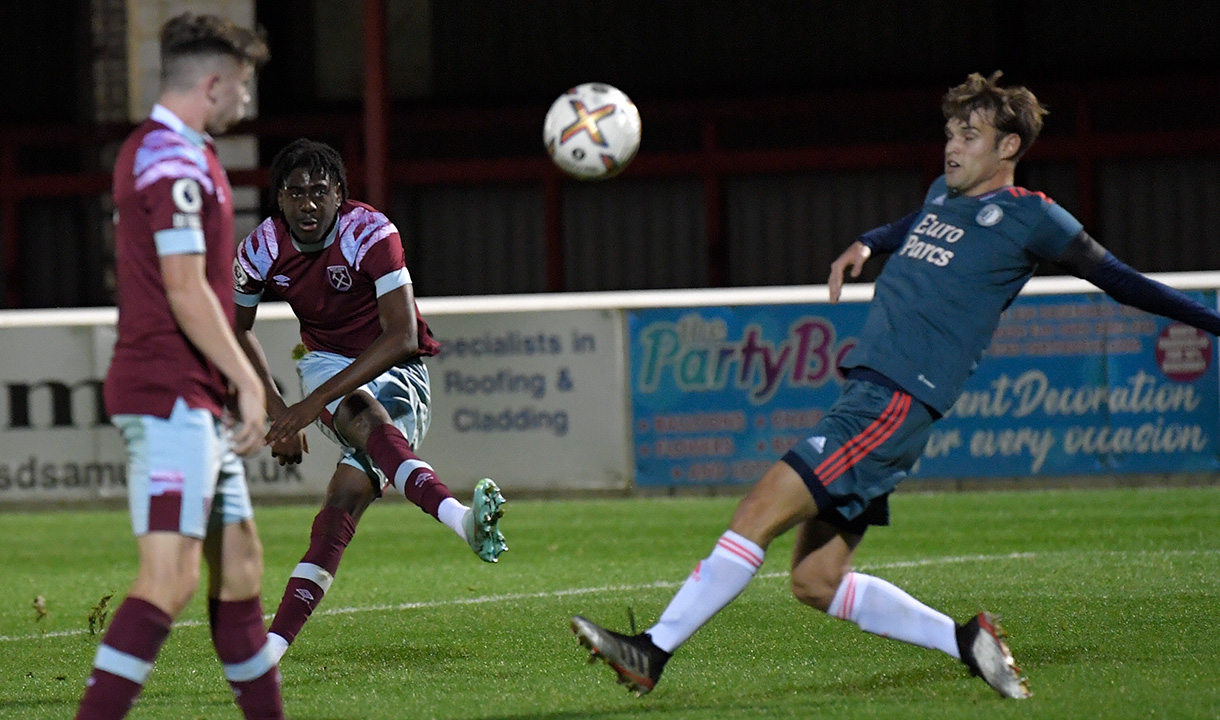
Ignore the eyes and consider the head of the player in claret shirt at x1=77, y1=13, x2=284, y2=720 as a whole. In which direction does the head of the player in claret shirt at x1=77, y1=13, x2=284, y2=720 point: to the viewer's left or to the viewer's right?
to the viewer's right

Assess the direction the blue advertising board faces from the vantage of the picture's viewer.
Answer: facing the viewer

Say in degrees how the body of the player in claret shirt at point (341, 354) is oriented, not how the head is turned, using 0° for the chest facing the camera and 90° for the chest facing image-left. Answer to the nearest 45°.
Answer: approximately 0°

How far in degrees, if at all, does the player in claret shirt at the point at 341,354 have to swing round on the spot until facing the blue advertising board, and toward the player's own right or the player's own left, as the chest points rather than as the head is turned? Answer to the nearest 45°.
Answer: approximately 135° to the player's own left

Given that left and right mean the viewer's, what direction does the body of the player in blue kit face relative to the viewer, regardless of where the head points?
facing the viewer and to the left of the viewer

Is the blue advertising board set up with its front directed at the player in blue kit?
yes

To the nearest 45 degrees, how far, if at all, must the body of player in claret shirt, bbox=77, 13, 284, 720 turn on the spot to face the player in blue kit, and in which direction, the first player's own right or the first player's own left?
0° — they already face them

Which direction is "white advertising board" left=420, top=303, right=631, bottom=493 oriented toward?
toward the camera

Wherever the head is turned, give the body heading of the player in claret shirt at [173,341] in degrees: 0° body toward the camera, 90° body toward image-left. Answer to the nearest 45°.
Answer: approximately 270°

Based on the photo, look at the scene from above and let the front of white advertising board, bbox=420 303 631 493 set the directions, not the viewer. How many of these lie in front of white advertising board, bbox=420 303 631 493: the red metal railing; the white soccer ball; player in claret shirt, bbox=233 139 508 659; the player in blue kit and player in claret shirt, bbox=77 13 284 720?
4

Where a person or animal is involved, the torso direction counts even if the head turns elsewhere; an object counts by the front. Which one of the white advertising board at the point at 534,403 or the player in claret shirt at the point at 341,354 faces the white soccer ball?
the white advertising board

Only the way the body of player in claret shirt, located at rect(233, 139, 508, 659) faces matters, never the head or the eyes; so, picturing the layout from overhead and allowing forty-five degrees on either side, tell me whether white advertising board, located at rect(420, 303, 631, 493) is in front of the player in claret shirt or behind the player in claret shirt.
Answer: behind

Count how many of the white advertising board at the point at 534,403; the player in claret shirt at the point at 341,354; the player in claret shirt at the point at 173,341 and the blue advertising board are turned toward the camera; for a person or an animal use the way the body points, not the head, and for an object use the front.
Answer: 3

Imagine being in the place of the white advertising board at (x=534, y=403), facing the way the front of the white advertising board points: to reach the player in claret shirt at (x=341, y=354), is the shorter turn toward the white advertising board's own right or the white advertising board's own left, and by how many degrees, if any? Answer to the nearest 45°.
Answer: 0° — it already faces them
